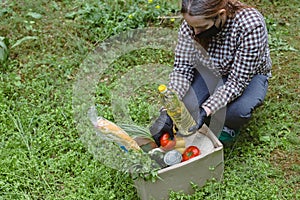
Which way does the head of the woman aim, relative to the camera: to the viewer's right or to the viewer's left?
to the viewer's left

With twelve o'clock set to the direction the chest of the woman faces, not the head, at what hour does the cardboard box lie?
The cardboard box is roughly at 11 o'clock from the woman.

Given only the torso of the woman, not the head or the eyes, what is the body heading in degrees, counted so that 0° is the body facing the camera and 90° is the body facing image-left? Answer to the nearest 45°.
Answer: approximately 45°
